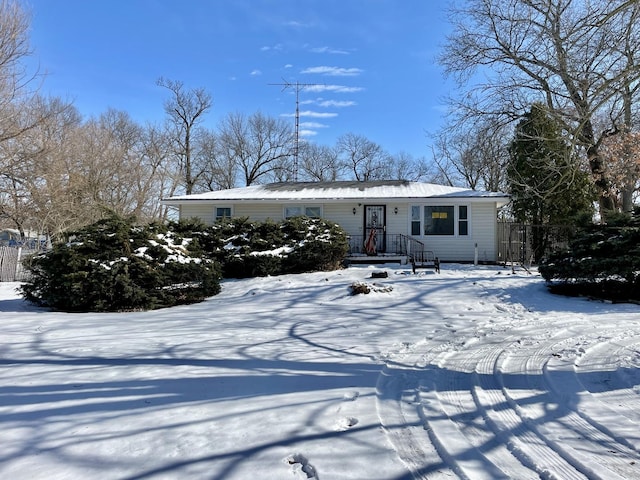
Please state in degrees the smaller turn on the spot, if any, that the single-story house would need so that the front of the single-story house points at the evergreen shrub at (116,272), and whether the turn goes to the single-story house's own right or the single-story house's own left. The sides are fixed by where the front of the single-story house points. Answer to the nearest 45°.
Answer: approximately 45° to the single-story house's own right

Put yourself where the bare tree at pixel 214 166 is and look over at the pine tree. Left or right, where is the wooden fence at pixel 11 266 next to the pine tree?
right

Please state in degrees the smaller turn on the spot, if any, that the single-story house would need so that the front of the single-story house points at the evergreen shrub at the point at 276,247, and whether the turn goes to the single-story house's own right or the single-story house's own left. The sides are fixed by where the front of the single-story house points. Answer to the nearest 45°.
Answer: approximately 45° to the single-story house's own right

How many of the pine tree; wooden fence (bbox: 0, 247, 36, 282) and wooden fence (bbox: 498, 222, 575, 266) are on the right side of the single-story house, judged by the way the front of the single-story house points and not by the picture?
1

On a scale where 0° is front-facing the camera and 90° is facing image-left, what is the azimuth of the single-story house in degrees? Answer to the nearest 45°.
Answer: approximately 0°

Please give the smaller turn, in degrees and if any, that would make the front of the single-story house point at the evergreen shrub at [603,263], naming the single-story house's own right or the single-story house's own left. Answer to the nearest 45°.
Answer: approximately 45° to the single-story house's own left

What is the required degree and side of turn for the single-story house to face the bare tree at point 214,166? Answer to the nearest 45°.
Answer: approximately 135° to its right

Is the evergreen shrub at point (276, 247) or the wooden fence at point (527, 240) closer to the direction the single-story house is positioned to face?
the evergreen shrub

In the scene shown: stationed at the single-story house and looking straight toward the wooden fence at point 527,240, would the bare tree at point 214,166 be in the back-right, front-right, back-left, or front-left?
back-left

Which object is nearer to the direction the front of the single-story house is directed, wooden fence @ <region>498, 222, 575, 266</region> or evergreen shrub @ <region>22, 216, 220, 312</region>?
the evergreen shrub

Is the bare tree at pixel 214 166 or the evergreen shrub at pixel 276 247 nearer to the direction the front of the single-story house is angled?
the evergreen shrub

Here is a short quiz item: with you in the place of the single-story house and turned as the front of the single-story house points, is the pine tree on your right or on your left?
on your left

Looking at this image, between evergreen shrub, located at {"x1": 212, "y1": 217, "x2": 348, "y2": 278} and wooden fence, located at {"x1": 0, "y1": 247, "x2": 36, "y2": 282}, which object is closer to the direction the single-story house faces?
the evergreen shrub
